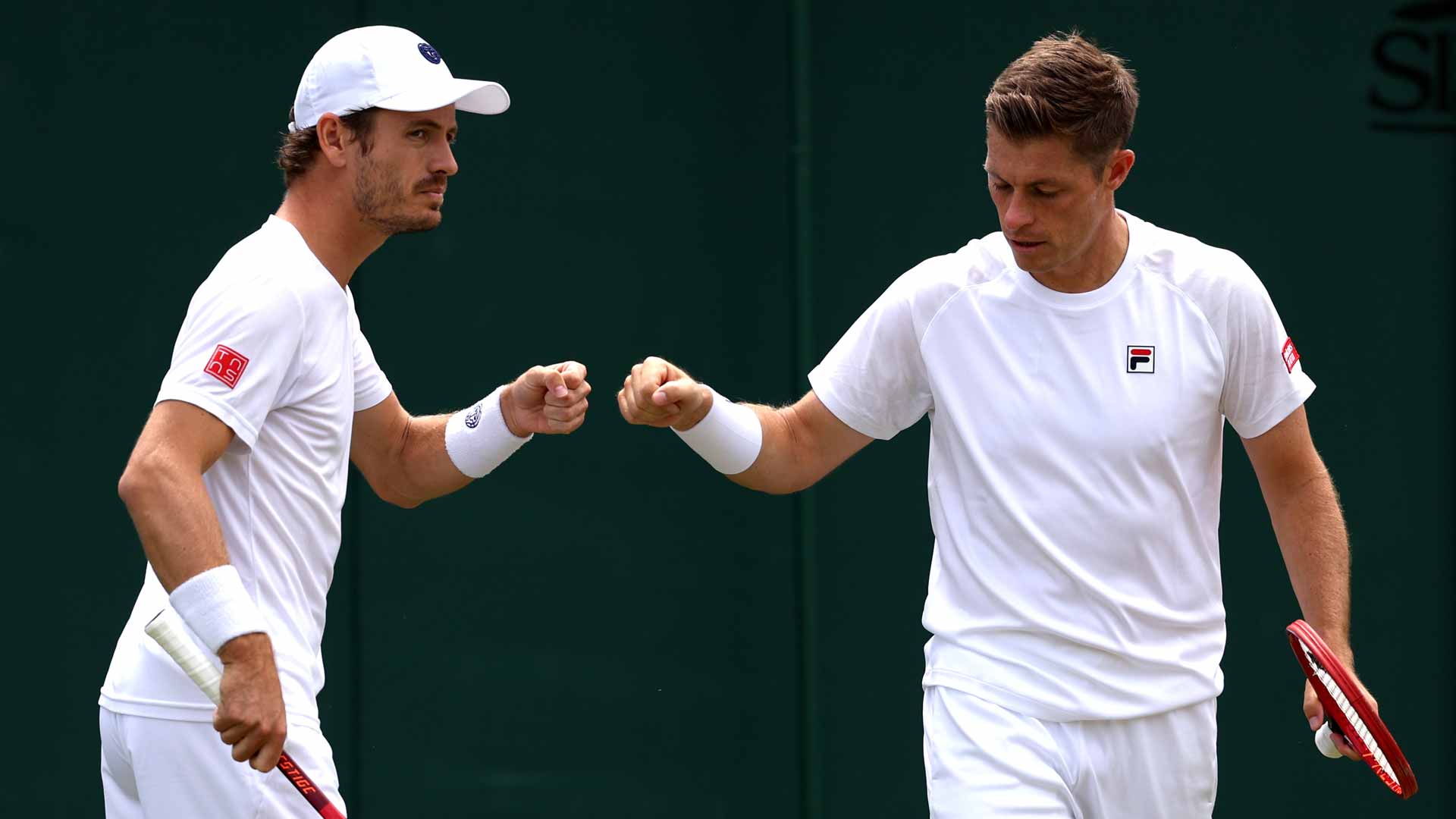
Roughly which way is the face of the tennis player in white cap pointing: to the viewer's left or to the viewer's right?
to the viewer's right

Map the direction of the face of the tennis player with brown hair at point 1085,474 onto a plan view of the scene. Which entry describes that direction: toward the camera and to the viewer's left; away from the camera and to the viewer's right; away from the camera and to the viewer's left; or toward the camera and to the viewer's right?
toward the camera and to the viewer's left

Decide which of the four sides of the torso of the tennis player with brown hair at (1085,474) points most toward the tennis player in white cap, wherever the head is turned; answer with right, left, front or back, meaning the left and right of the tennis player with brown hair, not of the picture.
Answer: right

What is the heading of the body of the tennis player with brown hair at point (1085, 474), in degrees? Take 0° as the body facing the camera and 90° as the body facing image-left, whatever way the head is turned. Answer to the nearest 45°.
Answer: approximately 0°
